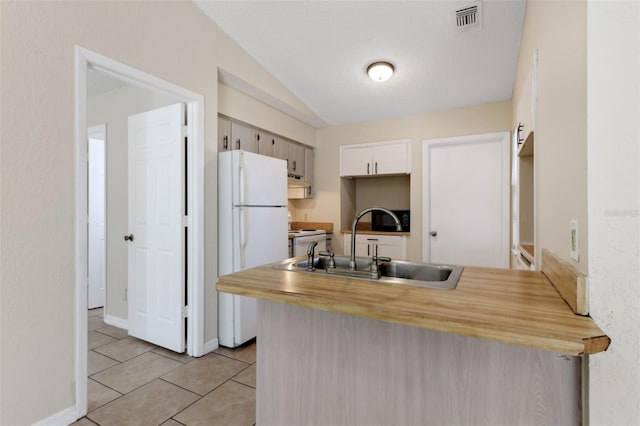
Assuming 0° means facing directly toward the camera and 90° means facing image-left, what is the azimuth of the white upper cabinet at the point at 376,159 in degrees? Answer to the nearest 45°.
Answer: approximately 45°

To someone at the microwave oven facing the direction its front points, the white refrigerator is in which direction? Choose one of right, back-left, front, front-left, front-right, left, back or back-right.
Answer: front-right

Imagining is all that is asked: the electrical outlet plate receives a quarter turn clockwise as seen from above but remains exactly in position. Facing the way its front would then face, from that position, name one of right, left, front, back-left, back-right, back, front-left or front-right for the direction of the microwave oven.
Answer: front

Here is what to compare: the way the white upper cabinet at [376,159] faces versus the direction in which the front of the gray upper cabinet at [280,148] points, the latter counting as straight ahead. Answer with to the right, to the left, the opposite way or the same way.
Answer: to the right

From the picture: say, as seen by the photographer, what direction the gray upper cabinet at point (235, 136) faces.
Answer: facing the viewer and to the right of the viewer

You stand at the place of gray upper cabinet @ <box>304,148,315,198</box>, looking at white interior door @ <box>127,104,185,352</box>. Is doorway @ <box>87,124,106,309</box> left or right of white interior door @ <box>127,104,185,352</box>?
right

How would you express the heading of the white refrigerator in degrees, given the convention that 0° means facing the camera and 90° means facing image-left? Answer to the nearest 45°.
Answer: approximately 315°

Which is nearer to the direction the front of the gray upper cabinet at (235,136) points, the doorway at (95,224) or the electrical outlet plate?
the electrical outlet plate

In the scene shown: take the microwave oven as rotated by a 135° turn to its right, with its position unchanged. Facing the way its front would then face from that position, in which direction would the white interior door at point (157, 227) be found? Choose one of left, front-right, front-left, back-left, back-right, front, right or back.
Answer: left

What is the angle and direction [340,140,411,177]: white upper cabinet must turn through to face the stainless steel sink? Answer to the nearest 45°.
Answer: approximately 45° to its left

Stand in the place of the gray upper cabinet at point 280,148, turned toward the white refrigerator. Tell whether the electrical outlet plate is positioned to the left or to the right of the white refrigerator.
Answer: left

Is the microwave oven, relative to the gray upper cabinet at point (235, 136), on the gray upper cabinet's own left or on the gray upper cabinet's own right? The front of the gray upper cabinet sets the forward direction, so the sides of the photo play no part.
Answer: on the gray upper cabinet's own left
